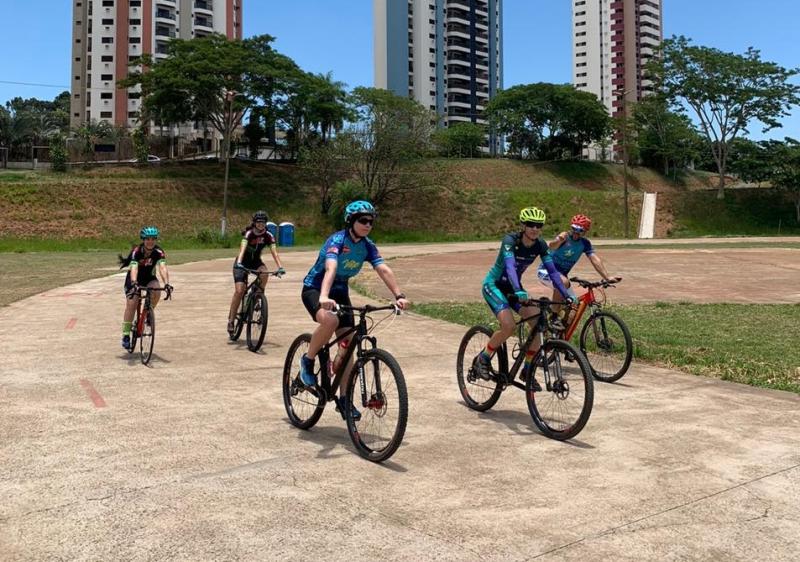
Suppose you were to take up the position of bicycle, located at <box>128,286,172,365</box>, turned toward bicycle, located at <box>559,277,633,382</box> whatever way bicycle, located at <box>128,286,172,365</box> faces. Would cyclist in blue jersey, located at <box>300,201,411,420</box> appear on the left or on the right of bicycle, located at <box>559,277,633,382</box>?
right

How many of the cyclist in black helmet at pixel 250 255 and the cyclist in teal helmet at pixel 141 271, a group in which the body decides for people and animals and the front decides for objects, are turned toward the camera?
2

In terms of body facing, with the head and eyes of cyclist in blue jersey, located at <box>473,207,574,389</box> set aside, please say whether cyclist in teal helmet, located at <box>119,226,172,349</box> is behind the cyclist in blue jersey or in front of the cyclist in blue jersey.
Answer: behind

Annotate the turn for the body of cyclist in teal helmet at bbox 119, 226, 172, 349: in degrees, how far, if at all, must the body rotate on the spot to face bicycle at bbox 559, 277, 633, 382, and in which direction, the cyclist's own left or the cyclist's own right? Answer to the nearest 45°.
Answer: approximately 45° to the cyclist's own left
